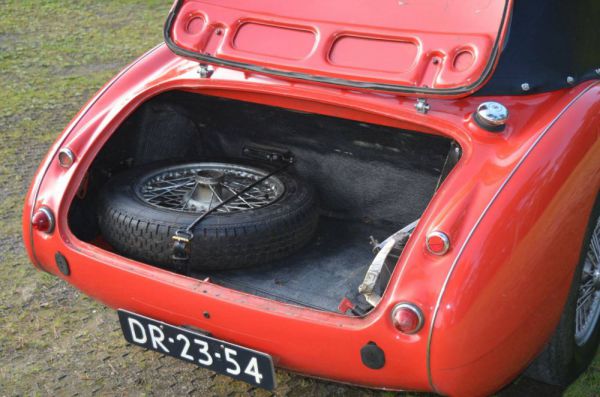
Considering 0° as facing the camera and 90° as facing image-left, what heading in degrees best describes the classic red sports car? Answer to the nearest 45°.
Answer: approximately 225°
